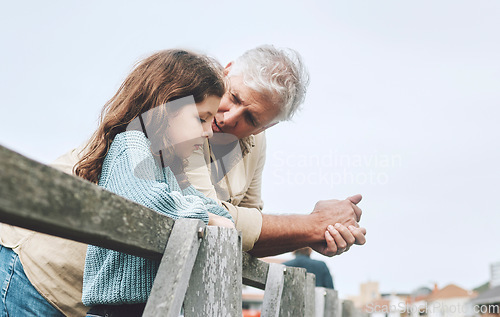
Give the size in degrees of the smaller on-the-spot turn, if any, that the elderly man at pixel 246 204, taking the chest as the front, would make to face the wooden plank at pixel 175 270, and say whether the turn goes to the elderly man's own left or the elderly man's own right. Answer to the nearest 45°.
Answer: approximately 45° to the elderly man's own right

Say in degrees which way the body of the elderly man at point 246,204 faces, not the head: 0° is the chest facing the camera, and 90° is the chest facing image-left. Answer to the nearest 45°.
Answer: approximately 315°

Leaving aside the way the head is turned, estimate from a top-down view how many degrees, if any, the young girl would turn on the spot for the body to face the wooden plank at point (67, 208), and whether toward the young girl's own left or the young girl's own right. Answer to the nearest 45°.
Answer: approximately 90° to the young girl's own right

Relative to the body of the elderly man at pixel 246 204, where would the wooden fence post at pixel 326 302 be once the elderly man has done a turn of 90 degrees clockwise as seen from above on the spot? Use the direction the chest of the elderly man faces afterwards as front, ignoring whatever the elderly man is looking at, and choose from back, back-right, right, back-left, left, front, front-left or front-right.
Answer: back

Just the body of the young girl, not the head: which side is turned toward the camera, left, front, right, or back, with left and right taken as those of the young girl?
right

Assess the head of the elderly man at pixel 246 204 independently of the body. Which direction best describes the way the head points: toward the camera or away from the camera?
toward the camera

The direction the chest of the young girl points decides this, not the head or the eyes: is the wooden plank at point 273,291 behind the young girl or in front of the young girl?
in front

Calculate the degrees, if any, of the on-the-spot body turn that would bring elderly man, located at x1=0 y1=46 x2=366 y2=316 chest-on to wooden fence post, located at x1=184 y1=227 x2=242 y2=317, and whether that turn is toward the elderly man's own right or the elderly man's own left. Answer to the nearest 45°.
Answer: approximately 45° to the elderly man's own right
